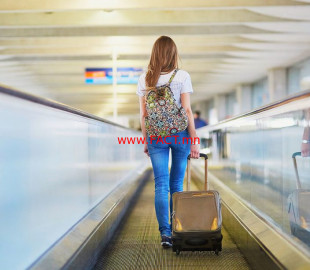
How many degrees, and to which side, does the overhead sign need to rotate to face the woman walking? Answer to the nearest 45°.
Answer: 0° — it already faces them

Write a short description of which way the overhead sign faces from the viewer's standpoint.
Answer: facing the viewer

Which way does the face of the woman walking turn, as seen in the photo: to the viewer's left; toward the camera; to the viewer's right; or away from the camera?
away from the camera

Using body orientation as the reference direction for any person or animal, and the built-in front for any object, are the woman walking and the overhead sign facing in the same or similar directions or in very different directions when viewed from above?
very different directions

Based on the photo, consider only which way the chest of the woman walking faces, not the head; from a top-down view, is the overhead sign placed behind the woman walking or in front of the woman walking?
in front

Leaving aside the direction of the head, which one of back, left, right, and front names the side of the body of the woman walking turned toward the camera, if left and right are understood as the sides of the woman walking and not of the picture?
back

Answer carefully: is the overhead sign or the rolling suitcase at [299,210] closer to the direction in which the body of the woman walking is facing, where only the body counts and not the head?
the overhead sign

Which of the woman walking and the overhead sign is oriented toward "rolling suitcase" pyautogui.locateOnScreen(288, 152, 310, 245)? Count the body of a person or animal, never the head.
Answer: the overhead sign

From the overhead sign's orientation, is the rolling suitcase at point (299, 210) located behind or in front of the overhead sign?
in front

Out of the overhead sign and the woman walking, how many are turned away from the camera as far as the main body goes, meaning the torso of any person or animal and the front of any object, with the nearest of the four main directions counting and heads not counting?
1
